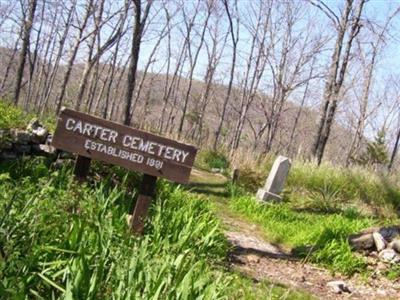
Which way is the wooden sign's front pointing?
toward the camera

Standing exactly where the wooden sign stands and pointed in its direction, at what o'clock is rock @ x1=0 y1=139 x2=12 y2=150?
The rock is roughly at 4 o'clock from the wooden sign.

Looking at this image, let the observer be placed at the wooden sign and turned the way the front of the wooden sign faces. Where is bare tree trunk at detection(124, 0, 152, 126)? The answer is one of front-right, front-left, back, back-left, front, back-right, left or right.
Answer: back

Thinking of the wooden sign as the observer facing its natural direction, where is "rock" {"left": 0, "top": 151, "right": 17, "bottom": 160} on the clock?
The rock is roughly at 4 o'clock from the wooden sign.

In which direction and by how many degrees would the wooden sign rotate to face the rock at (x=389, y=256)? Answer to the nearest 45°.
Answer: approximately 90° to its left

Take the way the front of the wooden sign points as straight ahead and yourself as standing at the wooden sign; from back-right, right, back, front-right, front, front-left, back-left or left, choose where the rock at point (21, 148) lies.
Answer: back-right

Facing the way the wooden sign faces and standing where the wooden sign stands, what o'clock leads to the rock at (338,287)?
The rock is roughly at 9 o'clock from the wooden sign.

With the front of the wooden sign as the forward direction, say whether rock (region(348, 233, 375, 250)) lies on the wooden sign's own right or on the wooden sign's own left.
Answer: on the wooden sign's own left

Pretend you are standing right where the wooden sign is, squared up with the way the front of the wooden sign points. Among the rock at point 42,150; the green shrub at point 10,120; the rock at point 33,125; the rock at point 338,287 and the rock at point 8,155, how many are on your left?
1

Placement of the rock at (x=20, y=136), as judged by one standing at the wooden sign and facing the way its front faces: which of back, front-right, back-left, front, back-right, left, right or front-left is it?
back-right
